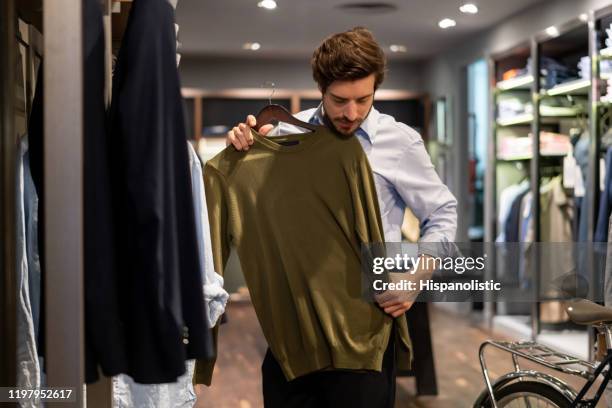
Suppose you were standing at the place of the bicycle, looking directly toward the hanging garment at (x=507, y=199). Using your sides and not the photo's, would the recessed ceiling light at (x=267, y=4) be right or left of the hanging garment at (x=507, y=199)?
left

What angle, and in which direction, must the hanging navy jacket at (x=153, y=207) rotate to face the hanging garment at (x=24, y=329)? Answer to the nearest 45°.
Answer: approximately 45° to its right

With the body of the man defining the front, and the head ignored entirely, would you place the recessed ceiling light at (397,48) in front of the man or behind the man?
behind

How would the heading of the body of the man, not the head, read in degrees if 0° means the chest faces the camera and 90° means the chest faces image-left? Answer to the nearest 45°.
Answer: approximately 0°

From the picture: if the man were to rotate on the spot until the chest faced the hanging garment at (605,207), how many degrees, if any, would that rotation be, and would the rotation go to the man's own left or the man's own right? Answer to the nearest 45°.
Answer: approximately 135° to the man's own left

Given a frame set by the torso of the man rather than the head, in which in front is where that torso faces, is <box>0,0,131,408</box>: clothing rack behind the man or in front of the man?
in front

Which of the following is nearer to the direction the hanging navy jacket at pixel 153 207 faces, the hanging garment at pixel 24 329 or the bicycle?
the hanging garment
